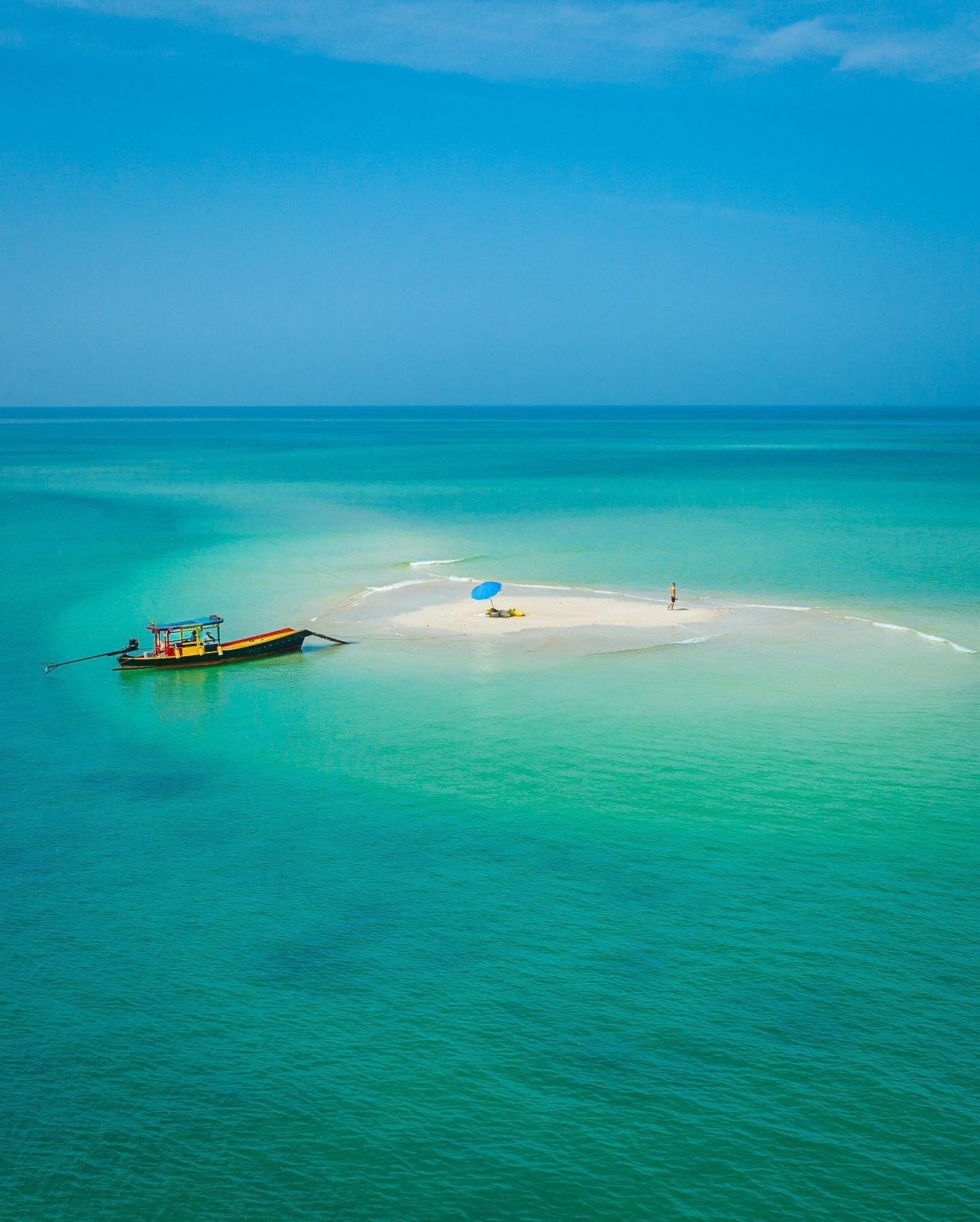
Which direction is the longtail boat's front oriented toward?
to the viewer's right

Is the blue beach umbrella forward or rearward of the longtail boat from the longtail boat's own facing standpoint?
forward
